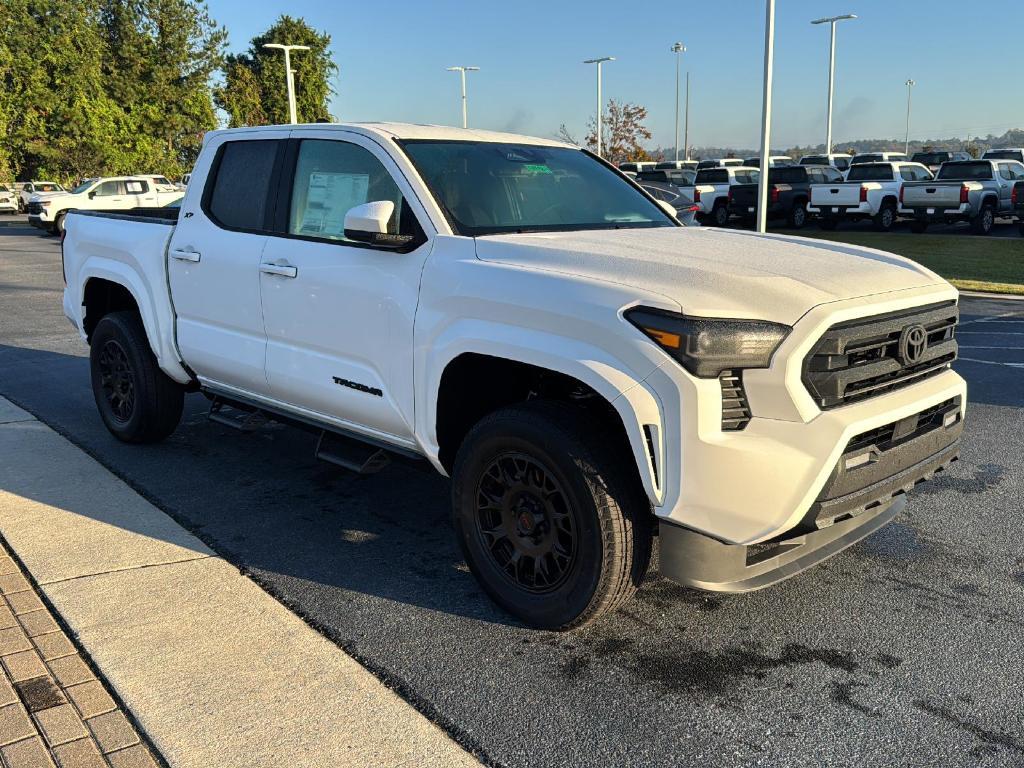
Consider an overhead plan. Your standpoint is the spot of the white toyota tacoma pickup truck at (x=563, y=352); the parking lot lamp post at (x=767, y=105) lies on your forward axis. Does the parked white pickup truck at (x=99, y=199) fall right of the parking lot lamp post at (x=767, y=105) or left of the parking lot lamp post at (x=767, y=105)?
left

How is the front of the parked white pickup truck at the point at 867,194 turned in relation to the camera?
facing away from the viewer and to the right of the viewer

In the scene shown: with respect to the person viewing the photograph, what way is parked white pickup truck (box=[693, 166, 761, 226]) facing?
facing away from the viewer and to the right of the viewer

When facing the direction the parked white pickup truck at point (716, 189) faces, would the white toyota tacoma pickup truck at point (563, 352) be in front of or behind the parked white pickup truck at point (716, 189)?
behind

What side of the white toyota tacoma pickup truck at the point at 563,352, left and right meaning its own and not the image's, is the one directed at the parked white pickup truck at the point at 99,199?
back

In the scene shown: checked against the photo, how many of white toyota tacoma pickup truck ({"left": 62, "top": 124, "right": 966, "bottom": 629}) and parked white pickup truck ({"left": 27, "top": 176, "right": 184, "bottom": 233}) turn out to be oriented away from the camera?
0

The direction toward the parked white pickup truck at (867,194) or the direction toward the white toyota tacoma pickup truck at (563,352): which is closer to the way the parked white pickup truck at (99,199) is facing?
the white toyota tacoma pickup truck

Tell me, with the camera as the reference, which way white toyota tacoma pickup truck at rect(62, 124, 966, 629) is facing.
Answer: facing the viewer and to the right of the viewer

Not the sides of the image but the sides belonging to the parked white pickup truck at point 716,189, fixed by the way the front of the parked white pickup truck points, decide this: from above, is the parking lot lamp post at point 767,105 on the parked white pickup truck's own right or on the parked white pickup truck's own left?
on the parked white pickup truck's own right

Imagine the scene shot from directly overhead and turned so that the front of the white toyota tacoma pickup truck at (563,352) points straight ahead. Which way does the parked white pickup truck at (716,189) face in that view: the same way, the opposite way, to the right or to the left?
to the left
